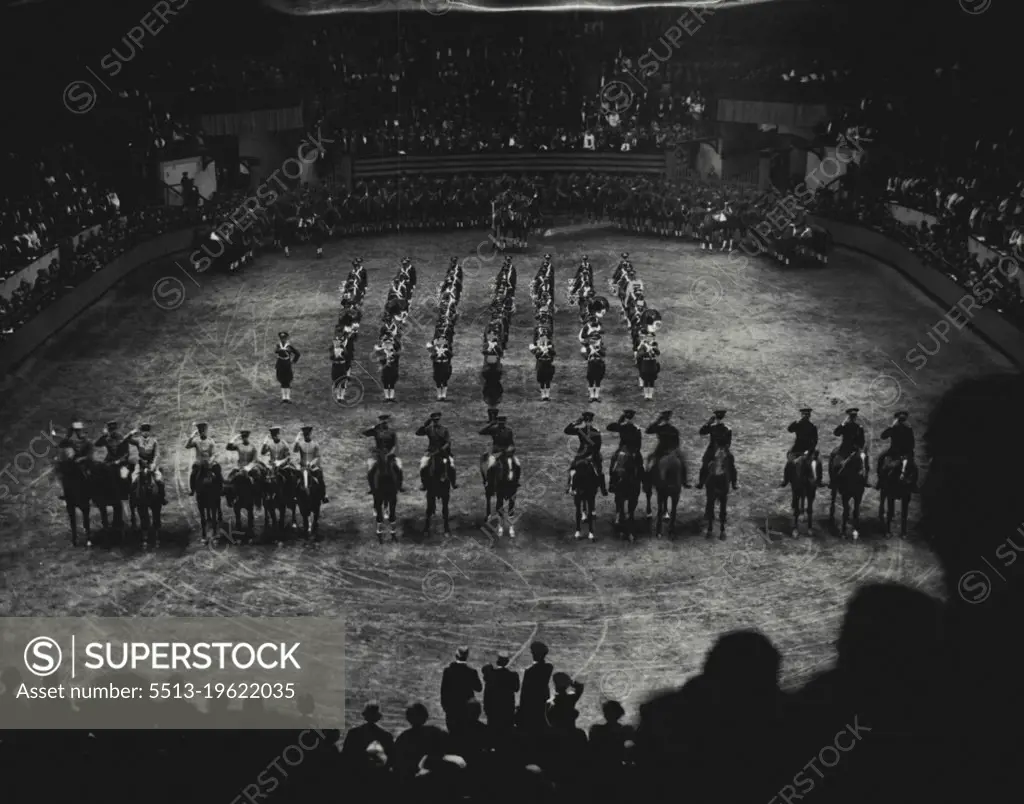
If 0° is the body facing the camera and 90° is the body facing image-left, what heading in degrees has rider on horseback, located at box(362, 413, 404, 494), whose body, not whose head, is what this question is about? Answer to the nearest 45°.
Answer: approximately 0°

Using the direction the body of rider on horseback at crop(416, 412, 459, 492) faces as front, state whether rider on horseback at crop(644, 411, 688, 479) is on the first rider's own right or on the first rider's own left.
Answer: on the first rider's own left

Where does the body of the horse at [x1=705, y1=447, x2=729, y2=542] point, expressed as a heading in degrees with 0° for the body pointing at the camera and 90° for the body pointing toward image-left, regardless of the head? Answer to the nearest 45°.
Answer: approximately 0°

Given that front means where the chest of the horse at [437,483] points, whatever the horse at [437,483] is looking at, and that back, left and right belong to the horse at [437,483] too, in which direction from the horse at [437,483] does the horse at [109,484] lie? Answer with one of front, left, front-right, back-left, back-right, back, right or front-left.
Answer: right

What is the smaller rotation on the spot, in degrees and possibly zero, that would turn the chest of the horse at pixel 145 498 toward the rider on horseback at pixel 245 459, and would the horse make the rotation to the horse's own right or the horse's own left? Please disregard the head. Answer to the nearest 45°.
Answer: approximately 90° to the horse's own left

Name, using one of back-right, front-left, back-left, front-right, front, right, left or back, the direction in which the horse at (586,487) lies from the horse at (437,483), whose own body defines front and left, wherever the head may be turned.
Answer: left
